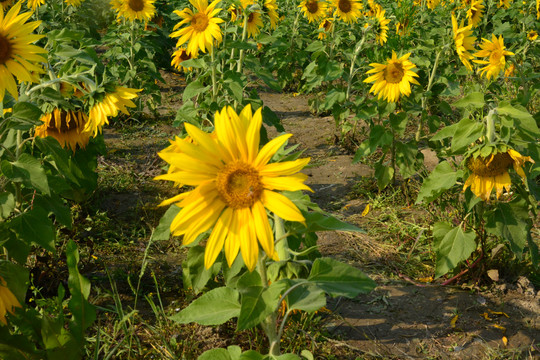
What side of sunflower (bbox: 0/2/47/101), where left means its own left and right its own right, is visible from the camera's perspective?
front

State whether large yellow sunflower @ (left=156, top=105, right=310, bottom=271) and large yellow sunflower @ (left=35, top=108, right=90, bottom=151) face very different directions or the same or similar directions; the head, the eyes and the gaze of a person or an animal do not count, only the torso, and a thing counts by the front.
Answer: same or similar directions

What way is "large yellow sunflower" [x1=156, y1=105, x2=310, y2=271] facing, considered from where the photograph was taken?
facing the viewer

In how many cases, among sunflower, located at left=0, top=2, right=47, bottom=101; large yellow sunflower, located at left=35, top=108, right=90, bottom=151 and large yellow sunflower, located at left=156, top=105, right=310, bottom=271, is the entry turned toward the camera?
3

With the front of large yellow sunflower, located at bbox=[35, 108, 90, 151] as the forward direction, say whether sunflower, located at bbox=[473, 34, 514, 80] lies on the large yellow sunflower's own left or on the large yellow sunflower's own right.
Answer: on the large yellow sunflower's own left

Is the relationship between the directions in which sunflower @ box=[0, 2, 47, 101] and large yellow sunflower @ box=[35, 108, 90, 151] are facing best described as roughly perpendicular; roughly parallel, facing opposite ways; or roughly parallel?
roughly parallel

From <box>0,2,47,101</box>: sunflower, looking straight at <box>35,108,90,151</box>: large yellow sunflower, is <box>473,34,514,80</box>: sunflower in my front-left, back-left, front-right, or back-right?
front-right

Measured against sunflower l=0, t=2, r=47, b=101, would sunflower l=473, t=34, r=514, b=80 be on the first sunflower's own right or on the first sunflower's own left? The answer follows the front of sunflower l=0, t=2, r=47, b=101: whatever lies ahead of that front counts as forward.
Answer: on the first sunflower's own left

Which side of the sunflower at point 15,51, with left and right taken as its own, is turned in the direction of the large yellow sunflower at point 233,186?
front

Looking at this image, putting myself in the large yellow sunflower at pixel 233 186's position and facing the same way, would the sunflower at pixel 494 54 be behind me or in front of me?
behind

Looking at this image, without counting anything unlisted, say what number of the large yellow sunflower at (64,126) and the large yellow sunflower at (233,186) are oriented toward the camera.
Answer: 2

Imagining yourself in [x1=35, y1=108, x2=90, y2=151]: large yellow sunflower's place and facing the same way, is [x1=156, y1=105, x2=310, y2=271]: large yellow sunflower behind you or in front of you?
in front
